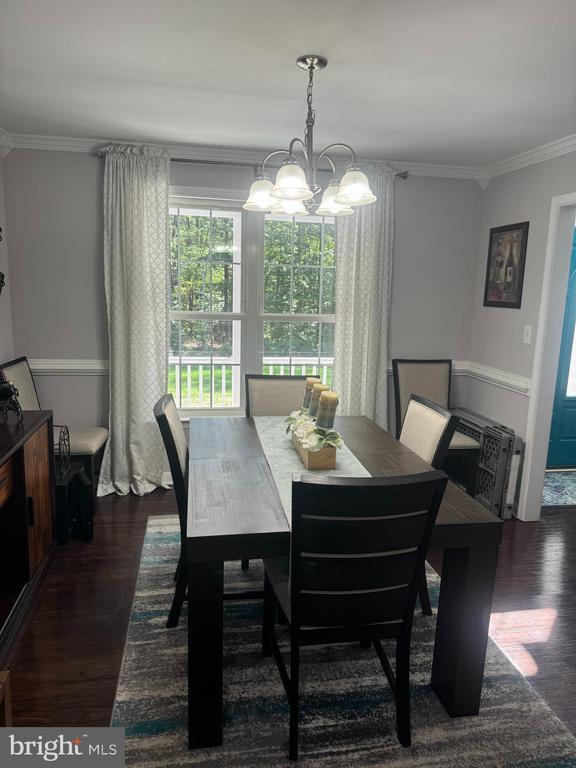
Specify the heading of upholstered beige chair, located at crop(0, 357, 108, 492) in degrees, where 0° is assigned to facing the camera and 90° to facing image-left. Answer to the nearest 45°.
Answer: approximately 315°

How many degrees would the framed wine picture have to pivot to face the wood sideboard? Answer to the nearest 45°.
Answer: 0° — it already faces it

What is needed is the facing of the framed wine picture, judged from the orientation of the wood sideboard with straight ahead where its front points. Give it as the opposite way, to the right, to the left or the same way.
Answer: the opposite way

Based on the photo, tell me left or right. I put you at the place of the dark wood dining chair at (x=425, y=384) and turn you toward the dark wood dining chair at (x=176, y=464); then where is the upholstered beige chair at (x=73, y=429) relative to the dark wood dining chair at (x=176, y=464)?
right

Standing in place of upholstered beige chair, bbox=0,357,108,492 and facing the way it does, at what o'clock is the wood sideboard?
The wood sideboard is roughly at 2 o'clock from the upholstered beige chair.

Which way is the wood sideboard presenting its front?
to the viewer's right

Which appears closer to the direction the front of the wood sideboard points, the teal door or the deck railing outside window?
the teal door

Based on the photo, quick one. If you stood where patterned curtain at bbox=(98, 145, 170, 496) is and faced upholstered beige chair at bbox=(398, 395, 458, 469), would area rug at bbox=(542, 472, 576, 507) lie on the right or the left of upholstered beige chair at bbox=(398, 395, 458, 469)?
left
